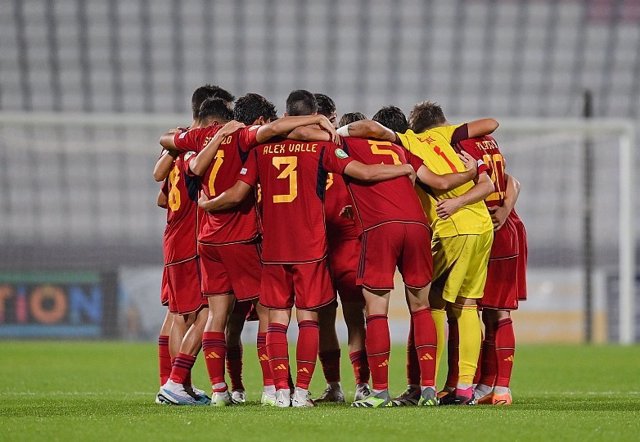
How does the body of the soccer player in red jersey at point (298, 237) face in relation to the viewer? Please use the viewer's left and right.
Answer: facing away from the viewer

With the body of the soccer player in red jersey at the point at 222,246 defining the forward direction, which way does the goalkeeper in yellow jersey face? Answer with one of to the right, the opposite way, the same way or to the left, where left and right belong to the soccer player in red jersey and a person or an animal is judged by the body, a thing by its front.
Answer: to the left

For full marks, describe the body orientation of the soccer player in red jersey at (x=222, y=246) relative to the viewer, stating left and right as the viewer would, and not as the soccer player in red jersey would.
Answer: facing away from the viewer and to the right of the viewer

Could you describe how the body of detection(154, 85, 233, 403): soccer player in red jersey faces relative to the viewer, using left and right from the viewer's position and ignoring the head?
facing away from the viewer and to the right of the viewer

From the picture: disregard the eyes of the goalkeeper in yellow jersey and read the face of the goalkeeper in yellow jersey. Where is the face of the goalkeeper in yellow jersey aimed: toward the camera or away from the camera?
away from the camera

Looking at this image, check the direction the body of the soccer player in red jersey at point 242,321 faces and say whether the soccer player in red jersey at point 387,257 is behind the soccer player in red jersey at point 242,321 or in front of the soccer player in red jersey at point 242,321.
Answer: in front

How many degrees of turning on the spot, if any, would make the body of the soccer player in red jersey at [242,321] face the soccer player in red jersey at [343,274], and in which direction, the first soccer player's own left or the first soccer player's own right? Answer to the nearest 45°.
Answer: approximately 45° to the first soccer player's own left

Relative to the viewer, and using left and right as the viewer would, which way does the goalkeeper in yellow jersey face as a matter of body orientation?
facing away from the viewer and to the left of the viewer

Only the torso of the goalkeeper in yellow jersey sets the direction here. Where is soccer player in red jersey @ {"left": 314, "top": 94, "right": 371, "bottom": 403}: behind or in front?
in front
